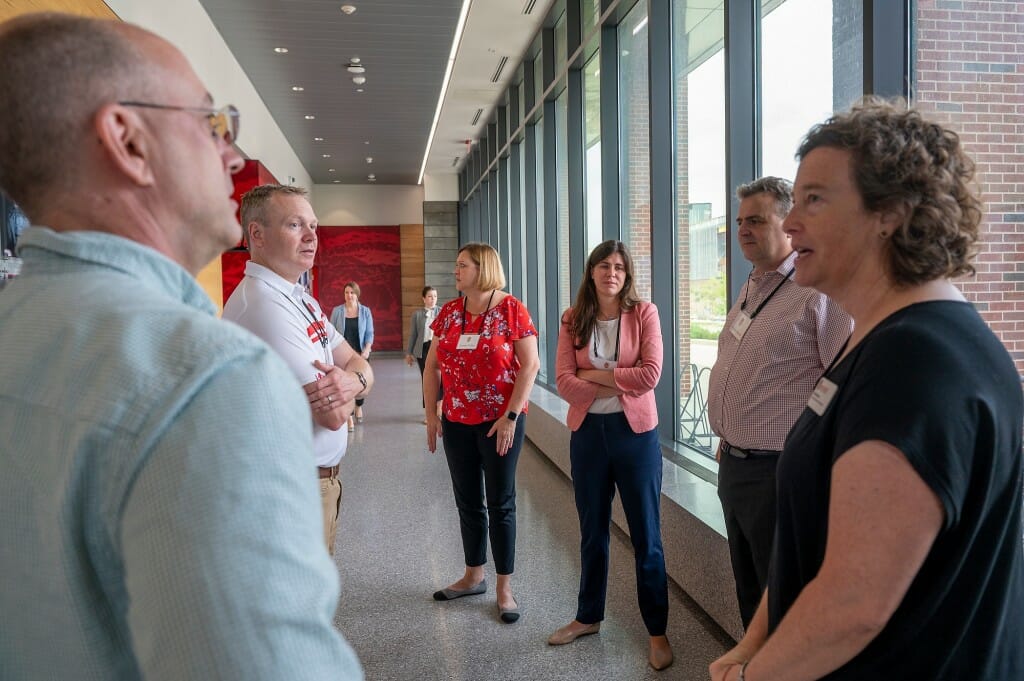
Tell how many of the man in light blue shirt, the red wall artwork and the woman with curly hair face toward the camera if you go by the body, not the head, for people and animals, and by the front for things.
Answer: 1

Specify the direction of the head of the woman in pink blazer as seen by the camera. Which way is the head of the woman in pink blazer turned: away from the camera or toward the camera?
toward the camera

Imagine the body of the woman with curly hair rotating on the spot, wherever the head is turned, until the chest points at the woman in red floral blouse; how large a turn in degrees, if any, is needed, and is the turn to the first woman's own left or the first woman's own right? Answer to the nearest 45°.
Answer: approximately 45° to the first woman's own right

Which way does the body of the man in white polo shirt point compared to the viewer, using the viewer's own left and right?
facing the viewer and to the right of the viewer

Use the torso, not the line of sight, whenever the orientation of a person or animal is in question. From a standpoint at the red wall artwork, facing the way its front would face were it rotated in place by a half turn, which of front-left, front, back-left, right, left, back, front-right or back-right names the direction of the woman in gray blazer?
back

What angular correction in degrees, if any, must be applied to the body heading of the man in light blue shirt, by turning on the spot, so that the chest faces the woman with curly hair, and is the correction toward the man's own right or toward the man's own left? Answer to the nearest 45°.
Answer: approximately 45° to the man's own right

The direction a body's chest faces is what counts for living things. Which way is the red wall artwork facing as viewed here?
toward the camera

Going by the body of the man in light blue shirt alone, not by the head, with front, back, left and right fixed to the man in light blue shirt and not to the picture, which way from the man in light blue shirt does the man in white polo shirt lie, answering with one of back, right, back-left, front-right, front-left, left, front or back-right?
front-left

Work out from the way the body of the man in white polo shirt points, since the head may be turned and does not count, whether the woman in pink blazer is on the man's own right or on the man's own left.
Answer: on the man's own left

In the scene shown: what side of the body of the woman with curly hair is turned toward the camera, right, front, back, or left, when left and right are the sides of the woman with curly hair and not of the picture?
left

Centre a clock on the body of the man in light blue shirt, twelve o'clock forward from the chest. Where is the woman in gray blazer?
The woman in gray blazer is roughly at 11 o'clock from the man in light blue shirt.

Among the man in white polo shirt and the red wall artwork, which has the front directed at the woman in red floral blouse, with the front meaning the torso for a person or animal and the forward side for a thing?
the red wall artwork

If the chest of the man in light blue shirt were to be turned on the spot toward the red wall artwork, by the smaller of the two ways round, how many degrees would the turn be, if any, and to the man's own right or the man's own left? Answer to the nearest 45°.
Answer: approximately 45° to the man's own left

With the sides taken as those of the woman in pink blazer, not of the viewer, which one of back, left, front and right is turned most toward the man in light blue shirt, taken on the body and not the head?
front

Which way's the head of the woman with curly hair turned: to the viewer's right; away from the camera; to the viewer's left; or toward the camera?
to the viewer's left

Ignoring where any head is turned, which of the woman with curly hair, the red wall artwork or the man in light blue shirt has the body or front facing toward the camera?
the red wall artwork

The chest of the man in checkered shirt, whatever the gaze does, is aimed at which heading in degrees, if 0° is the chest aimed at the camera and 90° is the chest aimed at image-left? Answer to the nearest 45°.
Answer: approximately 45°

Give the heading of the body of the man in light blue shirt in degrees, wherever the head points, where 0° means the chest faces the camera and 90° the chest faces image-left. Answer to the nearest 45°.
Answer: approximately 225°

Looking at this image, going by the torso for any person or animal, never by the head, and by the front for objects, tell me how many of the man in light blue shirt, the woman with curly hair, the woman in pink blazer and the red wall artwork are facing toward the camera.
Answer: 2
